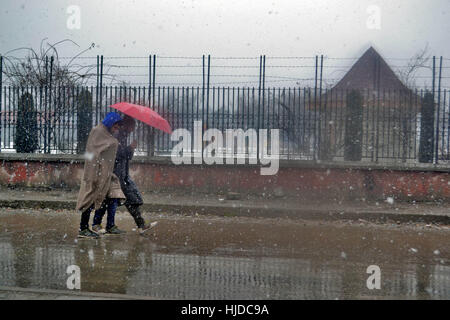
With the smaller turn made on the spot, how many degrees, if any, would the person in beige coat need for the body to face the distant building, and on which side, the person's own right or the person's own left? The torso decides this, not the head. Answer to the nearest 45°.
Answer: approximately 45° to the person's own left

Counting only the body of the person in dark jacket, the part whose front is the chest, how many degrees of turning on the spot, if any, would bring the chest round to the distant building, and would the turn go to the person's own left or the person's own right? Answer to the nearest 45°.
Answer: approximately 45° to the person's own left

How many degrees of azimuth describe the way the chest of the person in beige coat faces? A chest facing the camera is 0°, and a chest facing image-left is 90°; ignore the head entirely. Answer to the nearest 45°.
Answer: approximately 270°

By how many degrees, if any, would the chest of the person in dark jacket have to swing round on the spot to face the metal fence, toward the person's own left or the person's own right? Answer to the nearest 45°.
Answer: approximately 45° to the person's own left

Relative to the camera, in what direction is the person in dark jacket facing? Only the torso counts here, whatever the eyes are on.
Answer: to the viewer's right

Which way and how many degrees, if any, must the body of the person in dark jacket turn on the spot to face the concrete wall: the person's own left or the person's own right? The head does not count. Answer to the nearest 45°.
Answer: approximately 45° to the person's own left

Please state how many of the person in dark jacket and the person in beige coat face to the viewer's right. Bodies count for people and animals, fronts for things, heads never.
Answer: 2
